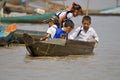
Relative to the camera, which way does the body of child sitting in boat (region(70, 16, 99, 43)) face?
toward the camera

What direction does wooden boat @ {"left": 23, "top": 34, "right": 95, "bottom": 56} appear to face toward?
to the viewer's left

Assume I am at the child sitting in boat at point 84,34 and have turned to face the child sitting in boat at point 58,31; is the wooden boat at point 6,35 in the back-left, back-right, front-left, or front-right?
front-right

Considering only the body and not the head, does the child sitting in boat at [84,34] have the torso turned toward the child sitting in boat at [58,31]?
no
